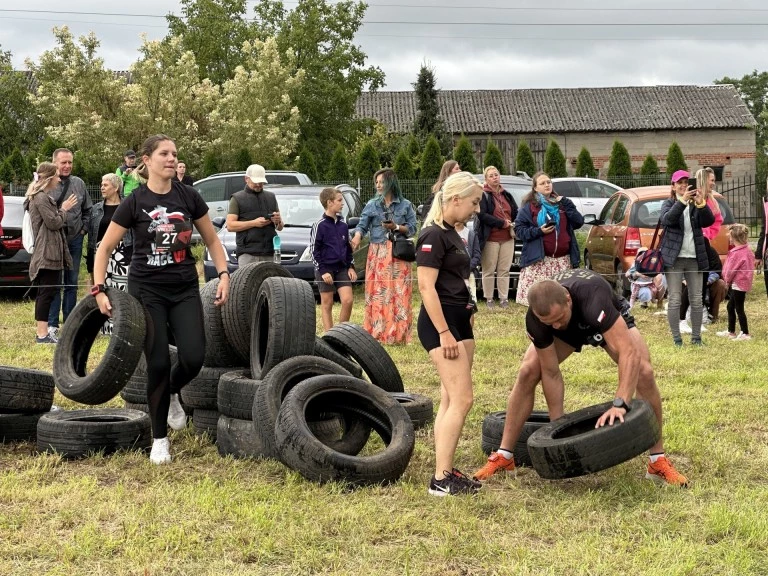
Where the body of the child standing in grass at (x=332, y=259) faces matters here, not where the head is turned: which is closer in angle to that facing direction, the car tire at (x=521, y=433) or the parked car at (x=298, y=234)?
the car tire

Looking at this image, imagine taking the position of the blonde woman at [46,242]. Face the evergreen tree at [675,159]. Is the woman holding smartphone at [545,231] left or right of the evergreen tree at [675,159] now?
right

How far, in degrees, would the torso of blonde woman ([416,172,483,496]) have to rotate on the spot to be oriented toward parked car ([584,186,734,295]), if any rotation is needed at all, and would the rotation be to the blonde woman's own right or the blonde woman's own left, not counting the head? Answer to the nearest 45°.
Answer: approximately 90° to the blonde woman's own left

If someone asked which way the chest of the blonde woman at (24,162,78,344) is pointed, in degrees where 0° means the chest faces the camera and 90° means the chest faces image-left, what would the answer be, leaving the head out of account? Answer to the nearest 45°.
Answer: approximately 270°

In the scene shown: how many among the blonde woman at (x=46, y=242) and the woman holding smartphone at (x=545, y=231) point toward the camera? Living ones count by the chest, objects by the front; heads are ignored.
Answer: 1

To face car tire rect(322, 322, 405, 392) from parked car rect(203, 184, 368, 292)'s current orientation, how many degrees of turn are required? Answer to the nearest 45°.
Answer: approximately 45° to its left

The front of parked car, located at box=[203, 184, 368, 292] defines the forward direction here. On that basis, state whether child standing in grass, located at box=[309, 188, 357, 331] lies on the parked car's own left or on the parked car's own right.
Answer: on the parked car's own left

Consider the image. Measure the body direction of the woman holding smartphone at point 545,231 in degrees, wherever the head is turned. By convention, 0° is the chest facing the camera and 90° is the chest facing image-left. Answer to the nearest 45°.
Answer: approximately 0°
